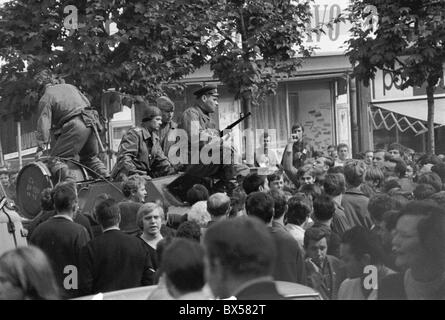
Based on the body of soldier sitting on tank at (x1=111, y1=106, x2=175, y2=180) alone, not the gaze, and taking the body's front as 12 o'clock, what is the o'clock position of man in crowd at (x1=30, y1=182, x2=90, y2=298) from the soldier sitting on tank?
The man in crowd is roughly at 2 o'clock from the soldier sitting on tank.

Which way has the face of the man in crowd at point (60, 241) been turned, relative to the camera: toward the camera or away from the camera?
away from the camera

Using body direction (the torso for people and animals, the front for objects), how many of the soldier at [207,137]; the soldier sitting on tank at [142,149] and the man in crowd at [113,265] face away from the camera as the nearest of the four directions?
1

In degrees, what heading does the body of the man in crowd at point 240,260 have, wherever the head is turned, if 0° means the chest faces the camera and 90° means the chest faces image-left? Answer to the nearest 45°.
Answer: approximately 135°

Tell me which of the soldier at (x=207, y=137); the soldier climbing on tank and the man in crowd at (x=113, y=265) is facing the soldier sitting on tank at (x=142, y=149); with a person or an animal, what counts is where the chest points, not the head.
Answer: the man in crowd

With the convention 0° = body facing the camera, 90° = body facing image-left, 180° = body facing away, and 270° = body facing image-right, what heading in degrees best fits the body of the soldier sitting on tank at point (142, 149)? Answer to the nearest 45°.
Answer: approximately 315°

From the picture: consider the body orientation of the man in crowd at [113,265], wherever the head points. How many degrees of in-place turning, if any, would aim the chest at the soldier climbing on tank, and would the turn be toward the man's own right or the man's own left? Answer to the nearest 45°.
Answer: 0° — they already face them

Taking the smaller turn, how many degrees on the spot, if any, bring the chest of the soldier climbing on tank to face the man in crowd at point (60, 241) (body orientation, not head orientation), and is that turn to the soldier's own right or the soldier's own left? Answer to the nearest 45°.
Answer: approximately 135° to the soldier's own left

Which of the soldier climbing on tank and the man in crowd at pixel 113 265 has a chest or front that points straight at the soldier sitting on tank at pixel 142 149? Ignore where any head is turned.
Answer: the man in crowd

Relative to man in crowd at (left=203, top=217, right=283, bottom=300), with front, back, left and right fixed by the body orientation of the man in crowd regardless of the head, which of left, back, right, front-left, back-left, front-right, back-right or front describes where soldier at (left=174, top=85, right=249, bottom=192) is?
front-right

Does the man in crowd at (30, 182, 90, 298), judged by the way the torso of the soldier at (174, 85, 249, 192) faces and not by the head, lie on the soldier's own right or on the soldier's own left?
on the soldier's own right

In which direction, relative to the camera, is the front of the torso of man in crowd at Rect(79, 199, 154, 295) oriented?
away from the camera

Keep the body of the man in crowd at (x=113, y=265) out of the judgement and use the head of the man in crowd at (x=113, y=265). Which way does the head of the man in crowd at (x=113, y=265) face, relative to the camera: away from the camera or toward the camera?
away from the camera

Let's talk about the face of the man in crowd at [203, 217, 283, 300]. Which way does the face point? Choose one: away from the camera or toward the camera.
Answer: away from the camera

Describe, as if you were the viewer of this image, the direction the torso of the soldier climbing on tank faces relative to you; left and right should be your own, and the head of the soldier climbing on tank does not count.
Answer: facing away from the viewer and to the left of the viewer

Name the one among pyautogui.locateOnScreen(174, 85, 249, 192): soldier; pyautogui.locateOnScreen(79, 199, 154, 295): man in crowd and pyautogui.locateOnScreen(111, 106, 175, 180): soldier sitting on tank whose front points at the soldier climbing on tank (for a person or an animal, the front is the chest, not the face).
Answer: the man in crowd

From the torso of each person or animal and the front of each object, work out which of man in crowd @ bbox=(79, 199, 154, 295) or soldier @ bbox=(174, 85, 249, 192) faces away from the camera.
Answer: the man in crowd

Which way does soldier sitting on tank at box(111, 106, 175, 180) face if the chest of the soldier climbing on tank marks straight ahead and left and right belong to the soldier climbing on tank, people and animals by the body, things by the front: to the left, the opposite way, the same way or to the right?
the opposite way
